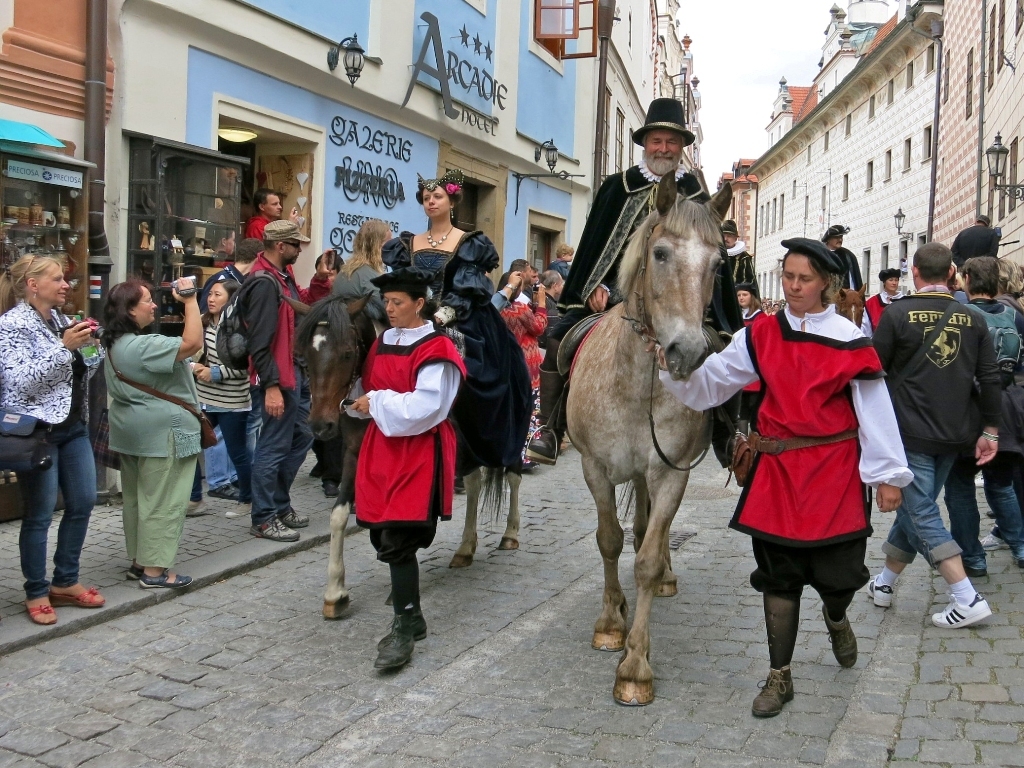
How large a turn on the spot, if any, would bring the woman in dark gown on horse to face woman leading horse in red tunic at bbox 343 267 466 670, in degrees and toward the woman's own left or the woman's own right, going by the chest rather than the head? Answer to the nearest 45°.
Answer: approximately 45° to the woman's own left

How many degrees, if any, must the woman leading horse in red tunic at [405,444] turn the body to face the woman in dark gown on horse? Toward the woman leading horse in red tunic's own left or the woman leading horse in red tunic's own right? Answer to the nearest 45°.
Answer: approximately 135° to the woman leading horse in red tunic's own right

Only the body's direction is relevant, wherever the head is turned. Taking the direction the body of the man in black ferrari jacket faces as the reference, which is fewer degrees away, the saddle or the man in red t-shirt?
the man in red t-shirt

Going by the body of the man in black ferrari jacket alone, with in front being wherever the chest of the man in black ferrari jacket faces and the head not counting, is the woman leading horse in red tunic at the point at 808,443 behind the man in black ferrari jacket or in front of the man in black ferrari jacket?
behind

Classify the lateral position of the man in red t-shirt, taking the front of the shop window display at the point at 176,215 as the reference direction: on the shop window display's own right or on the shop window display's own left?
on the shop window display's own left

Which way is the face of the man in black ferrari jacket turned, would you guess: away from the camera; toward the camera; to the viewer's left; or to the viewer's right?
away from the camera

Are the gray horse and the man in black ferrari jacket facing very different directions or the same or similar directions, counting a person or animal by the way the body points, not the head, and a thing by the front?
very different directions

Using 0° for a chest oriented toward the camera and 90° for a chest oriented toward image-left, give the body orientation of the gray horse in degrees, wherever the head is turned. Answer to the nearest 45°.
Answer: approximately 0°

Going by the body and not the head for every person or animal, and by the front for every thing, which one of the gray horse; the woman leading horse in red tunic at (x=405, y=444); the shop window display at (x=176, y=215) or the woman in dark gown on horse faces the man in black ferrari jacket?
the shop window display

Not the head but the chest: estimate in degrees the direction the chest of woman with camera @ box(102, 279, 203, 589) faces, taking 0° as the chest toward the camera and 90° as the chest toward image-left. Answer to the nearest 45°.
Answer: approximately 270°

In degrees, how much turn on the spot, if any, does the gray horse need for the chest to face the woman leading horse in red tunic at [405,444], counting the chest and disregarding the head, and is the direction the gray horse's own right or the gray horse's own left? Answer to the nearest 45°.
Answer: approximately 90° to the gray horse's own right
